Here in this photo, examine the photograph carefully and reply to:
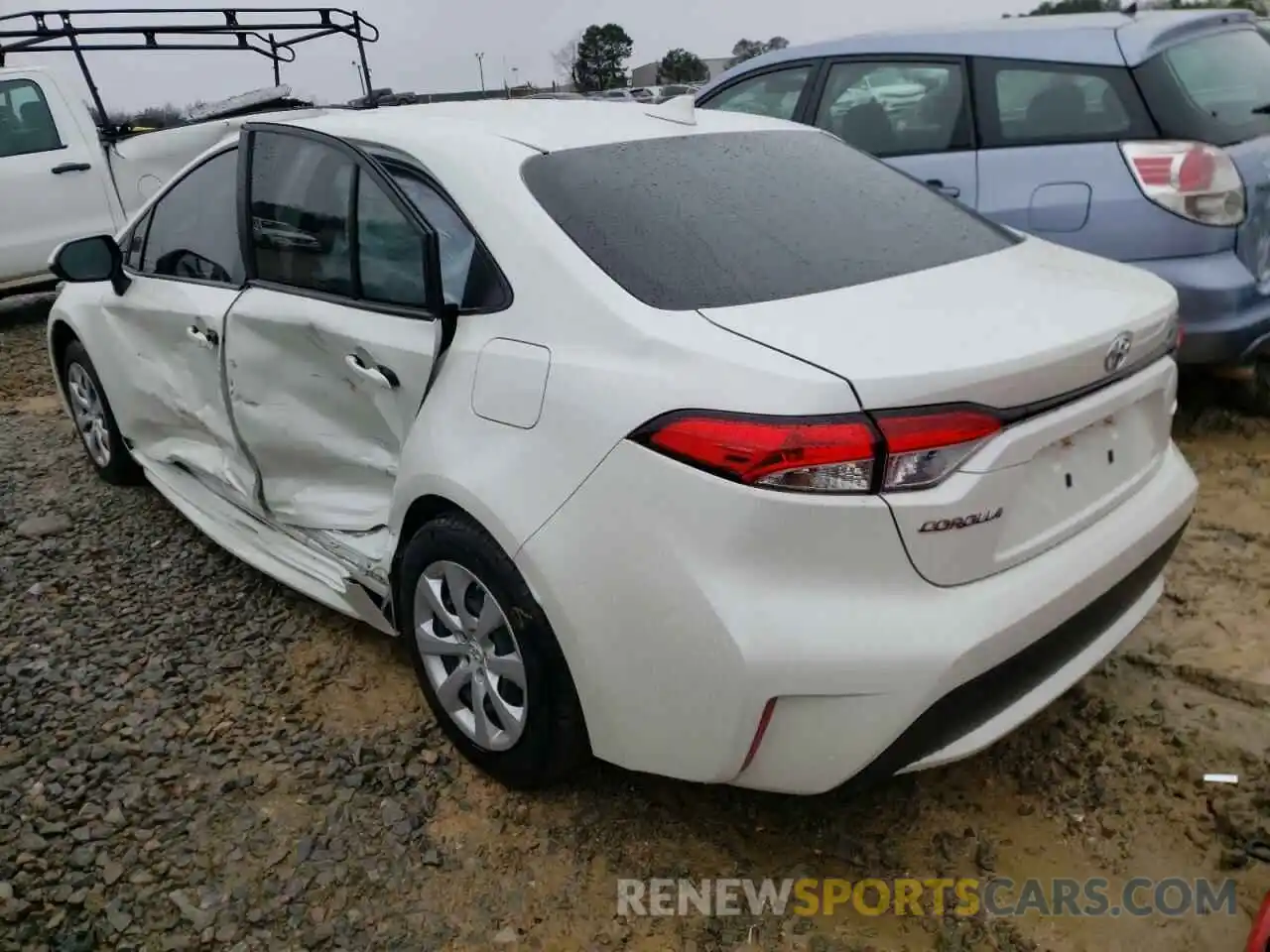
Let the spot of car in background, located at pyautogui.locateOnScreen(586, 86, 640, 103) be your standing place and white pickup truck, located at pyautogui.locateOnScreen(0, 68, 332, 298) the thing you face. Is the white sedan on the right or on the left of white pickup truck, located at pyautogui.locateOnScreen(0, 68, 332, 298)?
left

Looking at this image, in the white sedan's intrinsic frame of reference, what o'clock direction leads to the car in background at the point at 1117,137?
The car in background is roughly at 3 o'clock from the white sedan.

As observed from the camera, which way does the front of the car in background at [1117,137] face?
facing away from the viewer and to the left of the viewer

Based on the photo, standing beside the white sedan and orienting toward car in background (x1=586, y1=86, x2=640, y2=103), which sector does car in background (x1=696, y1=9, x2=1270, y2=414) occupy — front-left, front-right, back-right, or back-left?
front-right

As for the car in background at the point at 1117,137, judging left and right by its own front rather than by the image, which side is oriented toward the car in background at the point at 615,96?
front

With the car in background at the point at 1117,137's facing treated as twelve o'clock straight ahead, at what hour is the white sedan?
The white sedan is roughly at 8 o'clock from the car in background.

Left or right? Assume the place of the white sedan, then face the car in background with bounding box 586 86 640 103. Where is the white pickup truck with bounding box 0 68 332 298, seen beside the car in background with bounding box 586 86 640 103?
left

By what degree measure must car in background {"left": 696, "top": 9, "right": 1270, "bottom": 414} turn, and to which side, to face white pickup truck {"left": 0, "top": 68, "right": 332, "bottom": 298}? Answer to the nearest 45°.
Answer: approximately 45° to its left

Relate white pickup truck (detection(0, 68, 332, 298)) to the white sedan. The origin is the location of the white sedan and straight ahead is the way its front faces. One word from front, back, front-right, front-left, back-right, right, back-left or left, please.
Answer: front

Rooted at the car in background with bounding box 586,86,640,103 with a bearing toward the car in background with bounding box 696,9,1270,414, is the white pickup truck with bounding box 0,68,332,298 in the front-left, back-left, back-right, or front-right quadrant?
front-right

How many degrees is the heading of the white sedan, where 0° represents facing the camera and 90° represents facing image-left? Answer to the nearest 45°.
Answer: approximately 135°

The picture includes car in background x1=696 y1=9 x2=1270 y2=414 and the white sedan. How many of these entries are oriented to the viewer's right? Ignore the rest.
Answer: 0
